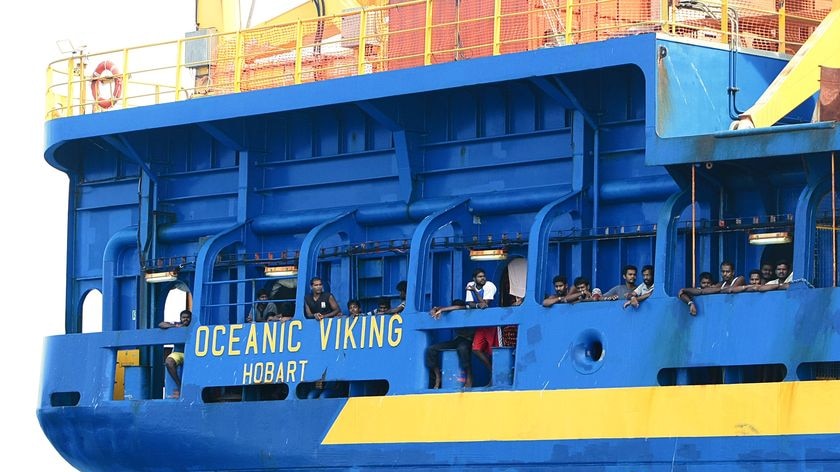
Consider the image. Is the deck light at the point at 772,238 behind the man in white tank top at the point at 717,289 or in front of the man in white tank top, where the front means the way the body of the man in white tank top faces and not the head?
behind

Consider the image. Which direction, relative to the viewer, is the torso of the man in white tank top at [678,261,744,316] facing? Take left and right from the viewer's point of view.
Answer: facing the viewer and to the left of the viewer

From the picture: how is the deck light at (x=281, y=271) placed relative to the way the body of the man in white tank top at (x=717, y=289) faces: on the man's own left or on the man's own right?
on the man's own right

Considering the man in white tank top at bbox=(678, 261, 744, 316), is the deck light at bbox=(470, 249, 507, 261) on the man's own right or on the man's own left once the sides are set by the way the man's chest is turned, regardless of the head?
on the man's own right
